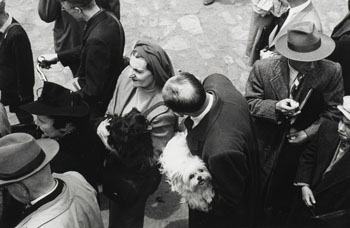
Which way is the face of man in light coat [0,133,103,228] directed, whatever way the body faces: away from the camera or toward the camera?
away from the camera

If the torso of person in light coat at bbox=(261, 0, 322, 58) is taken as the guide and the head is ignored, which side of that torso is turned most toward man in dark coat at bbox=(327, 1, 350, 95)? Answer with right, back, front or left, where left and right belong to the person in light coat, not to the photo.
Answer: left

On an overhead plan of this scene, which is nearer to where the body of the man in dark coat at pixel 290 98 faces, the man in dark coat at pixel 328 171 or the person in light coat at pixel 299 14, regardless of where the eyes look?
the man in dark coat

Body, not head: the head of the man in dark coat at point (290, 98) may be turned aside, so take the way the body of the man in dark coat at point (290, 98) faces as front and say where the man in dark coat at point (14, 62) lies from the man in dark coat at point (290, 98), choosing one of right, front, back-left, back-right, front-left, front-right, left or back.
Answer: right

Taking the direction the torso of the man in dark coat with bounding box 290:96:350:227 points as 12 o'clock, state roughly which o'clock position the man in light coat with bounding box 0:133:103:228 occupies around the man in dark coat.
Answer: The man in light coat is roughly at 12 o'clock from the man in dark coat.

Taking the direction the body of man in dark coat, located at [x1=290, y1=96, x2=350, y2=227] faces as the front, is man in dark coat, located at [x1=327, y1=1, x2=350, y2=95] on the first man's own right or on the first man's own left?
on the first man's own right

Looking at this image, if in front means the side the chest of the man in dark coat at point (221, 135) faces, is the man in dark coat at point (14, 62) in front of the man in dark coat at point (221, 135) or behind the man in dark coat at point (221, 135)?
in front
